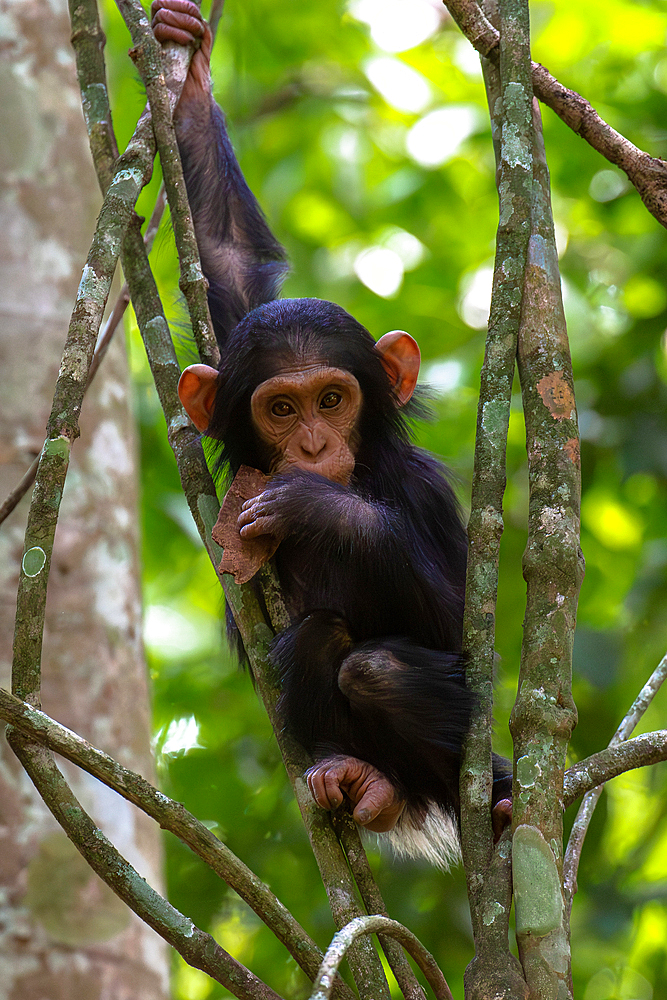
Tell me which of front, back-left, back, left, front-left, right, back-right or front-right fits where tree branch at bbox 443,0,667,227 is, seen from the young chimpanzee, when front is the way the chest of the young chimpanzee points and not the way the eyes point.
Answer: left

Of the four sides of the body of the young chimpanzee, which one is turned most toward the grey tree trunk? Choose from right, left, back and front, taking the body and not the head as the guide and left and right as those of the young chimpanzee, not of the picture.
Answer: right

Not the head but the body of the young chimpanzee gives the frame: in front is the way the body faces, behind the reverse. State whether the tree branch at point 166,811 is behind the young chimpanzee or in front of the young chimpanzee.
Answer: in front

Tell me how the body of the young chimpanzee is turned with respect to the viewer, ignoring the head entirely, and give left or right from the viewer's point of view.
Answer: facing the viewer and to the left of the viewer
